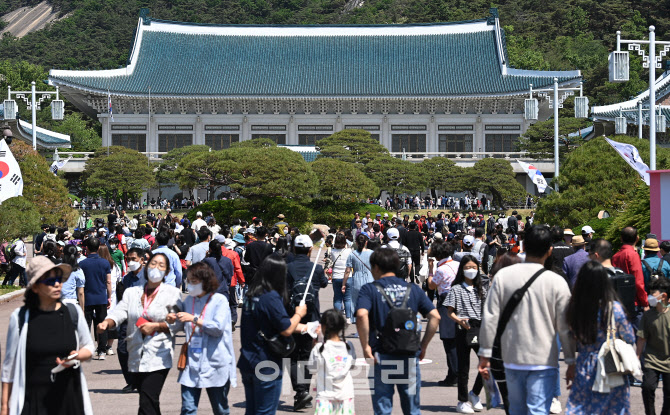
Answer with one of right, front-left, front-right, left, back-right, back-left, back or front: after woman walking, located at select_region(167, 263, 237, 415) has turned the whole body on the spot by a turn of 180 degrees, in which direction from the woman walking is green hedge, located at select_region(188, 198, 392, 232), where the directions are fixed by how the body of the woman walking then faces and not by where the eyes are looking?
front-left

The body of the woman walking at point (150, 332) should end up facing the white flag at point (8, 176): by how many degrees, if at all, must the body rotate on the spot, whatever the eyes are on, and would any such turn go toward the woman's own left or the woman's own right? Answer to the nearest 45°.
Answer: approximately 180°

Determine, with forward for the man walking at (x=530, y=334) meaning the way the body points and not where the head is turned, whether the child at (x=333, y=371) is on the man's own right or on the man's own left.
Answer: on the man's own left

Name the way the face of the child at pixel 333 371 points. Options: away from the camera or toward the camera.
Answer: away from the camera

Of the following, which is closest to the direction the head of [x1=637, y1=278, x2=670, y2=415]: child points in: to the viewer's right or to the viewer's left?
to the viewer's left

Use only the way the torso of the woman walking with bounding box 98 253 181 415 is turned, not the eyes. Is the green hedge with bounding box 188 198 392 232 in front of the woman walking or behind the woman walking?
behind

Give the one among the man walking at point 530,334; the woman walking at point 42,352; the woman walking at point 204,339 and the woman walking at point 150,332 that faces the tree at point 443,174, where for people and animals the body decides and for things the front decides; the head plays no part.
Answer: the man walking

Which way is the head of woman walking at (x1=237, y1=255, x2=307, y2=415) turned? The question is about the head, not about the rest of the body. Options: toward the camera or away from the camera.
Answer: away from the camera

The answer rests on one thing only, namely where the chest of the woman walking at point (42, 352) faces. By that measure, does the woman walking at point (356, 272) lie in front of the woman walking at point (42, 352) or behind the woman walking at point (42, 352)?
behind

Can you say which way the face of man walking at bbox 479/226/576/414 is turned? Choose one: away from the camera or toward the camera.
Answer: away from the camera

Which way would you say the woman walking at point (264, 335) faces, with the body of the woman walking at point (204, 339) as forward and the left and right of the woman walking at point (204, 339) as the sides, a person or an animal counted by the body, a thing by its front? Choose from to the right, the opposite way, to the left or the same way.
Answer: the opposite way

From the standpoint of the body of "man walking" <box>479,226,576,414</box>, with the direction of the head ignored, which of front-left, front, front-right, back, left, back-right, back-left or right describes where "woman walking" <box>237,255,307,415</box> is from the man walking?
left

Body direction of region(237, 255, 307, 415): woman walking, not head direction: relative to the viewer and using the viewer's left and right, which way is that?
facing away from the viewer and to the right of the viewer

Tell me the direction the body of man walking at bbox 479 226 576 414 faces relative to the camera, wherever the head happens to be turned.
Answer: away from the camera
